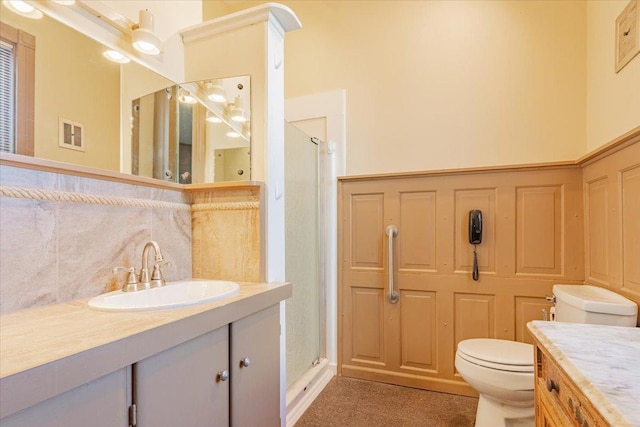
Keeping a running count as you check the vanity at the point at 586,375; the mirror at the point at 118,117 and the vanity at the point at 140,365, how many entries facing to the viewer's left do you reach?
1

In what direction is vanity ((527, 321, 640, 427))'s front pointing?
to the viewer's left

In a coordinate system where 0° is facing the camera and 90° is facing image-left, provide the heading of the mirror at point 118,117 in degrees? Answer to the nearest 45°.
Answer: approximately 315°

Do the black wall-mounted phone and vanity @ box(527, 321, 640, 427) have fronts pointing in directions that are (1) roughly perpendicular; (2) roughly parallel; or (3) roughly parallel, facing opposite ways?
roughly perpendicular

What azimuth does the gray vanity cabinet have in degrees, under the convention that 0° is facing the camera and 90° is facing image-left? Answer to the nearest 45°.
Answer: approximately 315°

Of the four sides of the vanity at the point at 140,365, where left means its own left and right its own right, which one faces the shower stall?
left

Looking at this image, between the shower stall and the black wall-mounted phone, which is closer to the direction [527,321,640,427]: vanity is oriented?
the shower stall

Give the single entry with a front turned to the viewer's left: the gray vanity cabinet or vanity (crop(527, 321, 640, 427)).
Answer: the vanity

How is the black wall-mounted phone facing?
toward the camera

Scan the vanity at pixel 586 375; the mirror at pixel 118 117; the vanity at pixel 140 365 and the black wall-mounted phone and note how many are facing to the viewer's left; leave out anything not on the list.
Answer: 1

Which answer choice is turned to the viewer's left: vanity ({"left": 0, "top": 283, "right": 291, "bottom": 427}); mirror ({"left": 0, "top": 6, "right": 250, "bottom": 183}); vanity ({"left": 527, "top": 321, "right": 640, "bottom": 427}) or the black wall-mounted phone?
vanity ({"left": 527, "top": 321, "right": 640, "bottom": 427})
